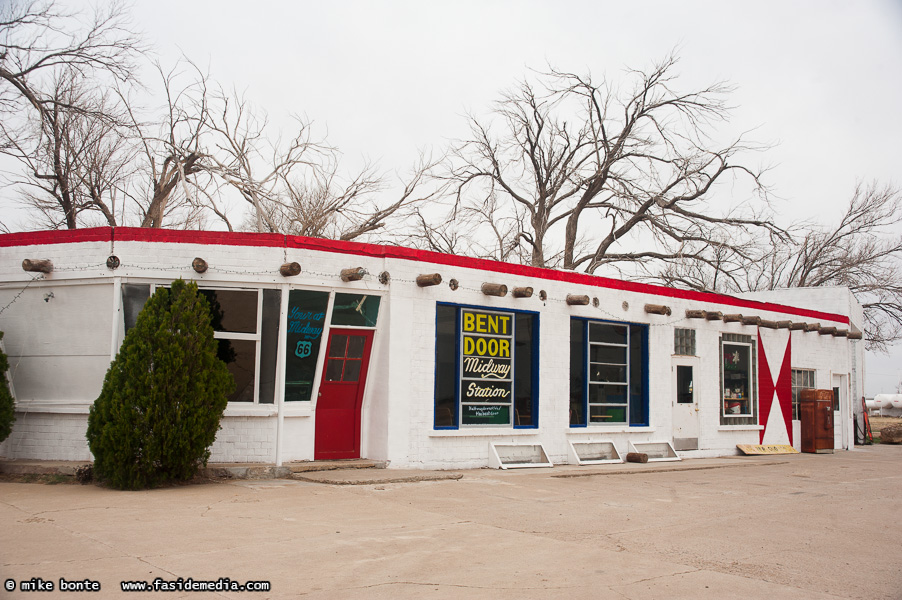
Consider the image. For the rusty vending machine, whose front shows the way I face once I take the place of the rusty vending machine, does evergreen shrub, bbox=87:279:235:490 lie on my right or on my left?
on my right

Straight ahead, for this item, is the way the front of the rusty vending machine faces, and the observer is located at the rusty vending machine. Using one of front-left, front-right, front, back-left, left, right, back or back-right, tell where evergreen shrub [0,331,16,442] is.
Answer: right

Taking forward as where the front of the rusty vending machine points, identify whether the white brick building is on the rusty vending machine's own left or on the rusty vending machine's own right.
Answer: on the rusty vending machine's own right

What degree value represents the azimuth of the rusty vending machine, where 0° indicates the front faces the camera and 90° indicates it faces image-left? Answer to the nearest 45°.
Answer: approximately 315°

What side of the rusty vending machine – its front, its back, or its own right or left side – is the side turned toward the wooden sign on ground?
right
